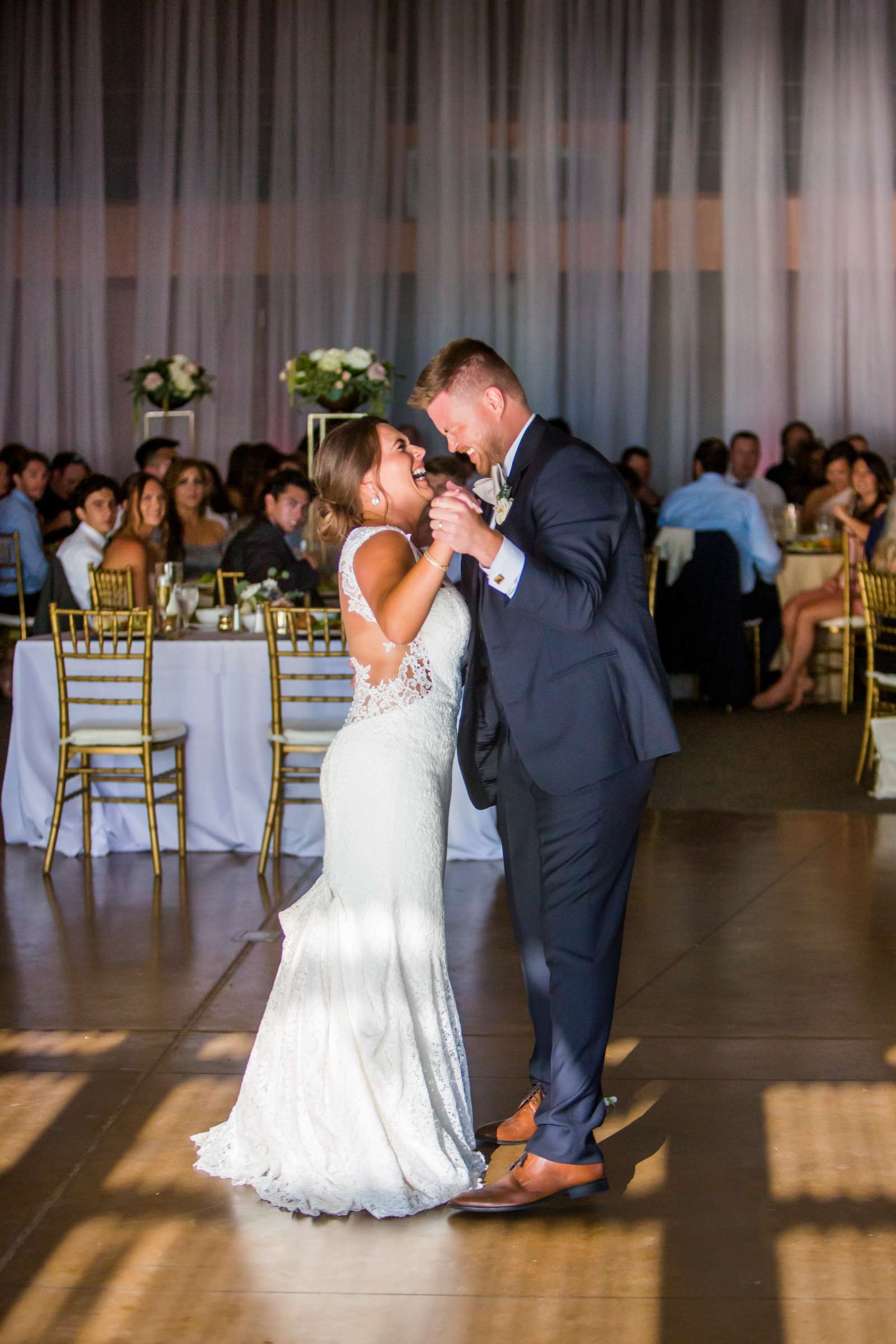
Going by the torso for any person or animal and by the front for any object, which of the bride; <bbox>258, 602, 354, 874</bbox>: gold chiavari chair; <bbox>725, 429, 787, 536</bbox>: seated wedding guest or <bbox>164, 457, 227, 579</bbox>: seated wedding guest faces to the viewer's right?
the bride

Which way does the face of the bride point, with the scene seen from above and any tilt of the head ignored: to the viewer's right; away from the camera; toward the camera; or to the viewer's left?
to the viewer's right

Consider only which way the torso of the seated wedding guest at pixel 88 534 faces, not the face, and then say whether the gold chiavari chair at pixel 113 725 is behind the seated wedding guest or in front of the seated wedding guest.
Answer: in front

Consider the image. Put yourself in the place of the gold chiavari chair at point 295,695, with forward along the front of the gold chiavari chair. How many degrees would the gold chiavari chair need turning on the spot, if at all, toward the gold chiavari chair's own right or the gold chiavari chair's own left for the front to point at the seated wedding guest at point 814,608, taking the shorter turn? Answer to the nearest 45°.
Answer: approximately 45° to the gold chiavari chair's own right

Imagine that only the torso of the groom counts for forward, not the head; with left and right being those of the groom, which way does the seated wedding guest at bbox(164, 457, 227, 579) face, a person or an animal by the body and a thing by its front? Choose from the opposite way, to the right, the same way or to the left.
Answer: to the left

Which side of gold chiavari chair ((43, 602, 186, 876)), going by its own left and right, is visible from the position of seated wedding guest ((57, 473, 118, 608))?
front

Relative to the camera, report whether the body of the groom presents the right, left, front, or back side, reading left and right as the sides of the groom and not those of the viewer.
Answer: left

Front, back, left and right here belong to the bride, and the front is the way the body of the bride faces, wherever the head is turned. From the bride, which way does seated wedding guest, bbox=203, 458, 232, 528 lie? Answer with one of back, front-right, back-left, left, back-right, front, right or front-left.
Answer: left

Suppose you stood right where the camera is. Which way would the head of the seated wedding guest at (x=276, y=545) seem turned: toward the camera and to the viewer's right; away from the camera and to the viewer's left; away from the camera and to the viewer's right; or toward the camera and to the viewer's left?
toward the camera and to the viewer's right
